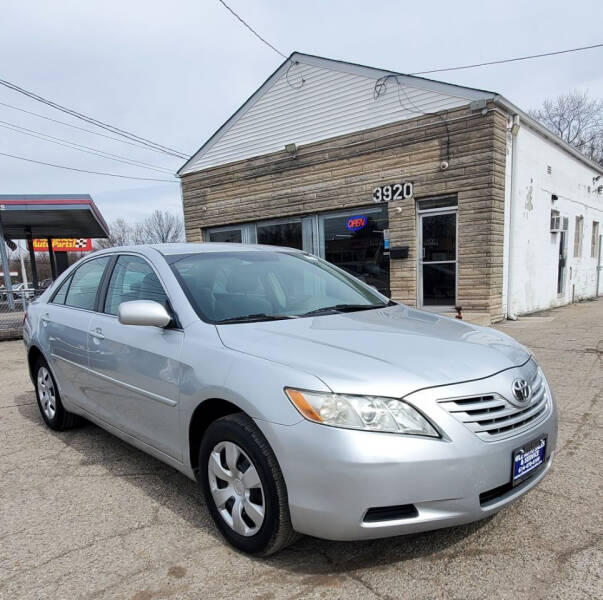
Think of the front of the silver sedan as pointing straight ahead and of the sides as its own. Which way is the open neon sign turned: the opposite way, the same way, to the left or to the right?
to the right

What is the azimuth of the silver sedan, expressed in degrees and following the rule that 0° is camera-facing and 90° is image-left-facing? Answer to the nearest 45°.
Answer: approximately 315°

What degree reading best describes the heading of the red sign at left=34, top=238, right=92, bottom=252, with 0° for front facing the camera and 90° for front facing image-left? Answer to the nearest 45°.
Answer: approximately 0°

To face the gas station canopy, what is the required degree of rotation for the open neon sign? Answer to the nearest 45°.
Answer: approximately 45° to its right

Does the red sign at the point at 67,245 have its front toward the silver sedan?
yes

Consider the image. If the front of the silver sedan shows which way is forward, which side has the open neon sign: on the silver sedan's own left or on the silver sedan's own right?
on the silver sedan's own left

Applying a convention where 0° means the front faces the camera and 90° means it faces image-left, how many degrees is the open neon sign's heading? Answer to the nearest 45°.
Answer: approximately 45°

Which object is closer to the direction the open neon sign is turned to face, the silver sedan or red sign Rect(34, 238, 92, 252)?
the silver sedan

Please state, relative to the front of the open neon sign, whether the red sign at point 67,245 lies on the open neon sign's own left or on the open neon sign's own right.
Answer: on the open neon sign's own right
